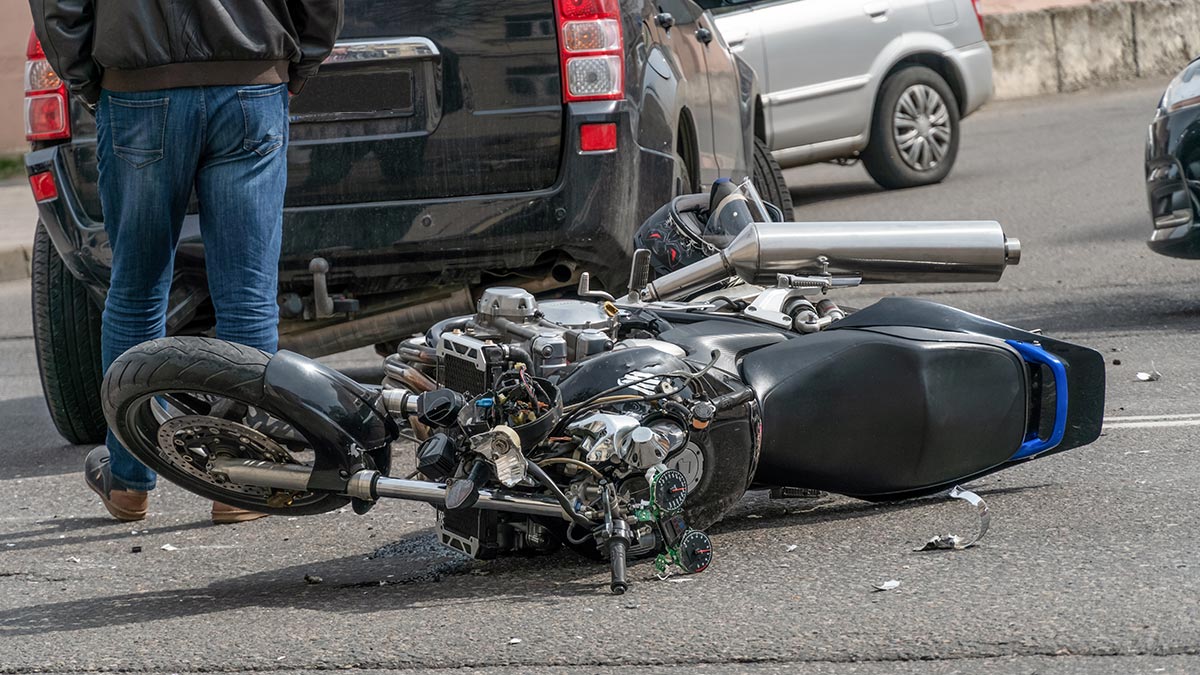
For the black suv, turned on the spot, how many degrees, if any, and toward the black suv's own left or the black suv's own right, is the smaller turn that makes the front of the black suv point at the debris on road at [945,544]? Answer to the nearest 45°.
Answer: approximately 90° to the black suv's own right

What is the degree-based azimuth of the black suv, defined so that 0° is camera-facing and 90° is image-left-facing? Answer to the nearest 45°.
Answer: approximately 225°

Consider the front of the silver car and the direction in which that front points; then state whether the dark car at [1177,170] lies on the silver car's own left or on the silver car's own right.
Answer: on the silver car's own left

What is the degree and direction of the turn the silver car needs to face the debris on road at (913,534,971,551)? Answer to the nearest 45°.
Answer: approximately 45° to its left

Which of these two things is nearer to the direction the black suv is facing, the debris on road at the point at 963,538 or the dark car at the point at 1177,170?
the dark car

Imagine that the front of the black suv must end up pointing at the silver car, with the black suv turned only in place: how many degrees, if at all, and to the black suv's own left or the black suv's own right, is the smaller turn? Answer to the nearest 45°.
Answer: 0° — it already faces it

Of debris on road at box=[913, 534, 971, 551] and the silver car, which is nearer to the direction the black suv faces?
the silver car

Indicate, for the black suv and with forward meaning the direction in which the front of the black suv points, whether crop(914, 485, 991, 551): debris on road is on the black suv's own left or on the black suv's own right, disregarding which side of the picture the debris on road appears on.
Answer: on the black suv's own right

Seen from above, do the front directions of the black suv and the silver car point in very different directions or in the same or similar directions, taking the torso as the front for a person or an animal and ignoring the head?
very different directions

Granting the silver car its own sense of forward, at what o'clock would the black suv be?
The black suv is roughly at 11 o'clock from the silver car.
